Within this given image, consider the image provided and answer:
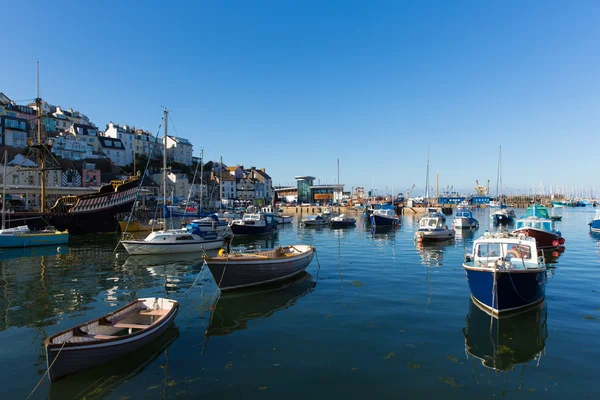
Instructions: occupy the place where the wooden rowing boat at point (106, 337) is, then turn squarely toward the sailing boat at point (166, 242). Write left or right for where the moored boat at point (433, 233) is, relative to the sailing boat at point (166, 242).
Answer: right

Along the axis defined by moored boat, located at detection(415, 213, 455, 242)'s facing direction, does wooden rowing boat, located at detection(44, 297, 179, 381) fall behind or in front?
in front

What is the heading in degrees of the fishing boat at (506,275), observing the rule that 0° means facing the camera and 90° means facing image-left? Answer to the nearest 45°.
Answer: approximately 0°

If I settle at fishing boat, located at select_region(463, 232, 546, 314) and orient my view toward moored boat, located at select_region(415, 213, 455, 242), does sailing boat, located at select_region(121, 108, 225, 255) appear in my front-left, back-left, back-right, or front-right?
front-left

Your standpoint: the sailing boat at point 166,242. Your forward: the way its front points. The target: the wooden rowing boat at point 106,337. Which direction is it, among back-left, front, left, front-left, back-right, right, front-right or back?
left

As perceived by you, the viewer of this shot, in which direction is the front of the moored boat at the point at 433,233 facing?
facing the viewer and to the left of the viewer

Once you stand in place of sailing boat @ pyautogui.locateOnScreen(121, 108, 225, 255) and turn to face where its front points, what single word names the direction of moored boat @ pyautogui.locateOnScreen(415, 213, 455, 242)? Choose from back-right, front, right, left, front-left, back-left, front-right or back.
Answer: back

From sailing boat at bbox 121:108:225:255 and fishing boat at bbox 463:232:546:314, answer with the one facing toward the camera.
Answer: the fishing boat

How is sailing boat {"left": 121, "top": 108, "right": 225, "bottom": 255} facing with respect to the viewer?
to the viewer's left

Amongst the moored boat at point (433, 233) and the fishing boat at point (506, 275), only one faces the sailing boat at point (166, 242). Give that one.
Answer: the moored boat

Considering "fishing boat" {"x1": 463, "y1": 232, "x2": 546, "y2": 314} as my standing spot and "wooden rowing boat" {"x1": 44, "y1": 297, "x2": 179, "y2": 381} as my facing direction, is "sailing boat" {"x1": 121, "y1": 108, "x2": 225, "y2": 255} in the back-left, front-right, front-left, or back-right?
front-right

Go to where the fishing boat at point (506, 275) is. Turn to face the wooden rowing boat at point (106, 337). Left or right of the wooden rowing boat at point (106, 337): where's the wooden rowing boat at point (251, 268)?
right

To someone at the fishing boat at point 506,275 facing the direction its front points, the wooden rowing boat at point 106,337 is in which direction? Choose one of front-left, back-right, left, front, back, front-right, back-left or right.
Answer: front-right
